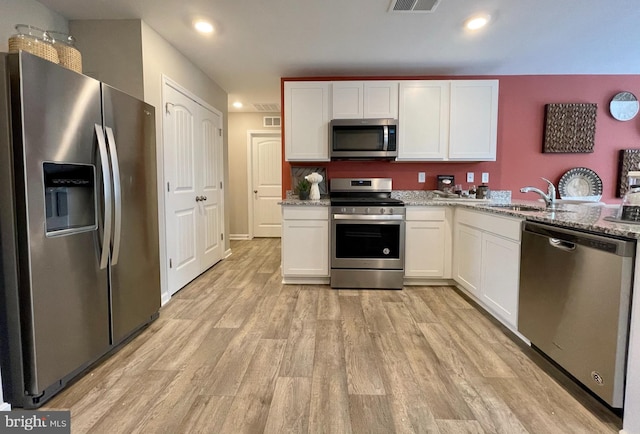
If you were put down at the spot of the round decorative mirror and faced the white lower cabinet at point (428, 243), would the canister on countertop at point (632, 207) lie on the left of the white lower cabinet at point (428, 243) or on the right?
left

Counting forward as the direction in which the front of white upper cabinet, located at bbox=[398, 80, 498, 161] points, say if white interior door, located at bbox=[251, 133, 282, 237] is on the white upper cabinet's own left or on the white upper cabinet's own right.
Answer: on the white upper cabinet's own right

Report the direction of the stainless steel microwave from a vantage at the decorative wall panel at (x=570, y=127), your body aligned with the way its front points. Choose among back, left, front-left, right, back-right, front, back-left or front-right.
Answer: front-right

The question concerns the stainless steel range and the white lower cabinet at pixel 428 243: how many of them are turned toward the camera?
2

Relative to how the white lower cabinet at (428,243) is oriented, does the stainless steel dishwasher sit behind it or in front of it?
in front

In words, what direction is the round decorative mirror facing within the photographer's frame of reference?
facing the viewer

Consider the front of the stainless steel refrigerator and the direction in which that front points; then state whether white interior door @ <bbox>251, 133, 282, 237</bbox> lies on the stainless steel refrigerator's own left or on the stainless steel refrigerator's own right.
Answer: on the stainless steel refrigerator's own left

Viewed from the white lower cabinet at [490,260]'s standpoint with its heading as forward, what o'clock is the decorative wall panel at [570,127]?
The decorative wall panel is roughly at 5 o'clock from the white lower cabinet.

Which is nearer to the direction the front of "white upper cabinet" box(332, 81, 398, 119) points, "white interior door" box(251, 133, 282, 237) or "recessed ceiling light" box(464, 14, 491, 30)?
the recessed ceiling light

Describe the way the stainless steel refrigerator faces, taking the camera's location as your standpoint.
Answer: facing the viewer and to the right of the viewer

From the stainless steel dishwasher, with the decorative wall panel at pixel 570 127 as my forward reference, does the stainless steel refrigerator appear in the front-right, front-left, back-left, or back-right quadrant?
back-left

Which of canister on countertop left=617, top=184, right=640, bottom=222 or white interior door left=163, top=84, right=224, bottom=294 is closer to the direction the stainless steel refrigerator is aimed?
the canister on countertop

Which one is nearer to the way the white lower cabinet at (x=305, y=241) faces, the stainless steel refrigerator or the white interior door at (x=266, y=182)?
the stainless steel refrigerator

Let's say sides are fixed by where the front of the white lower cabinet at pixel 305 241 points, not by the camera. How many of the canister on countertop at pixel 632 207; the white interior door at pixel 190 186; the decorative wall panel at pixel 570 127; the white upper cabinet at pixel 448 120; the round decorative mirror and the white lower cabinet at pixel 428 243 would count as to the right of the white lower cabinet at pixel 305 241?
1

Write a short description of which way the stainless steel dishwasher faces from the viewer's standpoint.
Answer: facing the viewer and to the left of the viewer

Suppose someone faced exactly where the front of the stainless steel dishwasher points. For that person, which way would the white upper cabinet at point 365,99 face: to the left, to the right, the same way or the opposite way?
to the left

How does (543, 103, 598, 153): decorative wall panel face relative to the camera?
toward the camera

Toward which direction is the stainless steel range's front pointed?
toward the camera

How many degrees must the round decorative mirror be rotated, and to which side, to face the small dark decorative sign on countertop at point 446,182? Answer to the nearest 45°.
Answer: approximately 45° to its right
